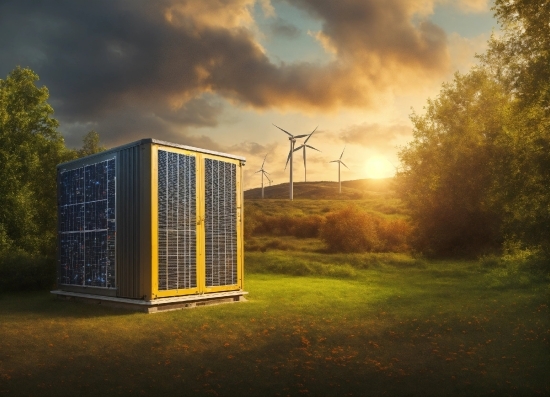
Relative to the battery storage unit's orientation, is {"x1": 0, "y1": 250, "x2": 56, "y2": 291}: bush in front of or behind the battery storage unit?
behind

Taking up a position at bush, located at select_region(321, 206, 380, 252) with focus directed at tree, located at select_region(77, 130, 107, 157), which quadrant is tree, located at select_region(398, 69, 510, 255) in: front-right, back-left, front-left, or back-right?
back-left

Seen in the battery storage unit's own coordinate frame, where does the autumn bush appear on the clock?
The autumn bush is roughly at 8 o'clock from the battery storage unit.

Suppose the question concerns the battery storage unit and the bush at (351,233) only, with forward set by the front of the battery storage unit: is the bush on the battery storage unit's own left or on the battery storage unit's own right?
on the battery storage unit's own left

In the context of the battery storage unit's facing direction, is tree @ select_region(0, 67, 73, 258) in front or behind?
behind

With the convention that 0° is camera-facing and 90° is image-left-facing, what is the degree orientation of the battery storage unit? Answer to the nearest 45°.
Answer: approximately 315°

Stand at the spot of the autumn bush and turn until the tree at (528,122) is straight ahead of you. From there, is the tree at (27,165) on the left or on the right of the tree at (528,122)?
right

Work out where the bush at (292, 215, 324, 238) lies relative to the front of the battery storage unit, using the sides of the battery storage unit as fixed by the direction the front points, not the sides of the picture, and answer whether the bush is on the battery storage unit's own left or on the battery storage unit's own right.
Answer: on the battery storage unit's own left

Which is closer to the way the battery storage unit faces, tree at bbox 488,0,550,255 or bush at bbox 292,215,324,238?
the tree

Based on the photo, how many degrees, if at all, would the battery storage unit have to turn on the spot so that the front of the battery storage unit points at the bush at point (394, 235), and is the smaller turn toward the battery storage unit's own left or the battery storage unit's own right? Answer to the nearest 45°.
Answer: approximately 90° to the battery storage unit's own left
